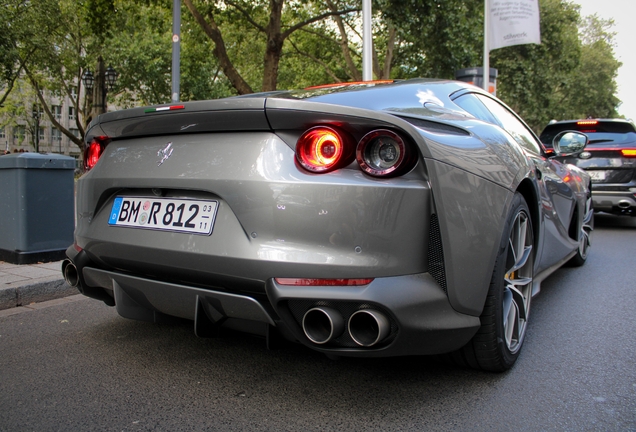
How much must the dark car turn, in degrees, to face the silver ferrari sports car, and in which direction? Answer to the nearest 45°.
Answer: approximately 180°

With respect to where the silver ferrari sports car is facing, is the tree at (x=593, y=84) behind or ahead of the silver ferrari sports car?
ahead

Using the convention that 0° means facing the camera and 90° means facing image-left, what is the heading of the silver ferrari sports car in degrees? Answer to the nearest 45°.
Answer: approximately 225°

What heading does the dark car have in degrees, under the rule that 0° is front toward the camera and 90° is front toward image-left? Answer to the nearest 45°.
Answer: approximately 180°

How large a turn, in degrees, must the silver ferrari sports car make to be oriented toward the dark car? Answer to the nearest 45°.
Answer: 0° — it already faces it

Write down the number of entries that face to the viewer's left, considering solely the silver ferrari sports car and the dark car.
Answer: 0

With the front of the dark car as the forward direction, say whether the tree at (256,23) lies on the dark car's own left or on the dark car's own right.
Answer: on the dark car's own left

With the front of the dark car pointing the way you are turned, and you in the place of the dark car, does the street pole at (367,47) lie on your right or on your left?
on your left

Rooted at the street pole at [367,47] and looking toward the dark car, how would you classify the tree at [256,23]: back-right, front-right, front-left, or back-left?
back-left
